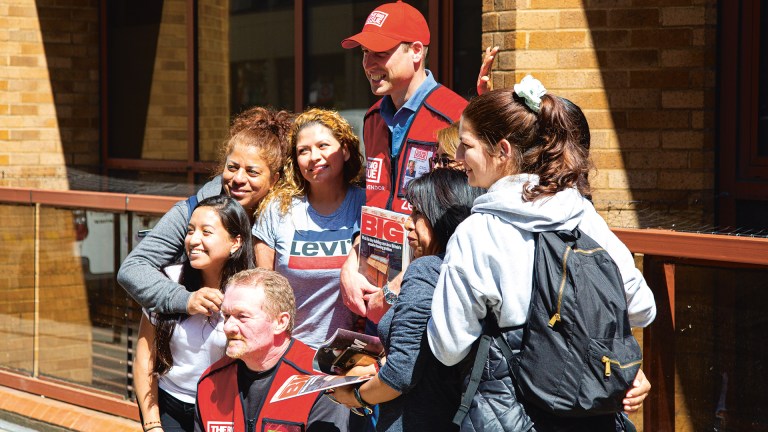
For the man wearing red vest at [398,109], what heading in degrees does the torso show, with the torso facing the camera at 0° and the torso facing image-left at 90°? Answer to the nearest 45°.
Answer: approximately 45°

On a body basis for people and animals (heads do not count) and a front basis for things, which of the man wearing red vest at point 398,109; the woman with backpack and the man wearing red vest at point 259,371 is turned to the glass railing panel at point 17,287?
the woman with backpack

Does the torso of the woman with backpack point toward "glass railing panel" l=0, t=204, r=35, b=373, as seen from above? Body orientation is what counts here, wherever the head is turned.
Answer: yes

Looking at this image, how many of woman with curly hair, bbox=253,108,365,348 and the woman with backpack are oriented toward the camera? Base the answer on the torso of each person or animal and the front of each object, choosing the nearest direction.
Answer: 1

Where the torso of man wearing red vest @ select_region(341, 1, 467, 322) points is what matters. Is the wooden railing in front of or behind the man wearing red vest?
behind

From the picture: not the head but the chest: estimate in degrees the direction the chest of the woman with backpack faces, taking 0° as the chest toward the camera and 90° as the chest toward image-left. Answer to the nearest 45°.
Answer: approximately 135°

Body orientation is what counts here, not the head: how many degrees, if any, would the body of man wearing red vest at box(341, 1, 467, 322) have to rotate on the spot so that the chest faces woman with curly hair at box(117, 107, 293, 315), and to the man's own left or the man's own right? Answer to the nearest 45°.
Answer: approximately 45° to the man's own right

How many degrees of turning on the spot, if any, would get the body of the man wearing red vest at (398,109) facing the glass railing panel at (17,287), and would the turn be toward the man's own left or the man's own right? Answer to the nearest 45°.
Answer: approximately 90° to the man's own right

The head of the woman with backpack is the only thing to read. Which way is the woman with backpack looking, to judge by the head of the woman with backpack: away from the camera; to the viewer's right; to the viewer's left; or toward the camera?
to the viewer's left

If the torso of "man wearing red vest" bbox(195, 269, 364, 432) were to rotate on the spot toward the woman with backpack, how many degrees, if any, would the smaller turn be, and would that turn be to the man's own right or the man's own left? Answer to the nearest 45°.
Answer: approximately 90° to the man's own left
